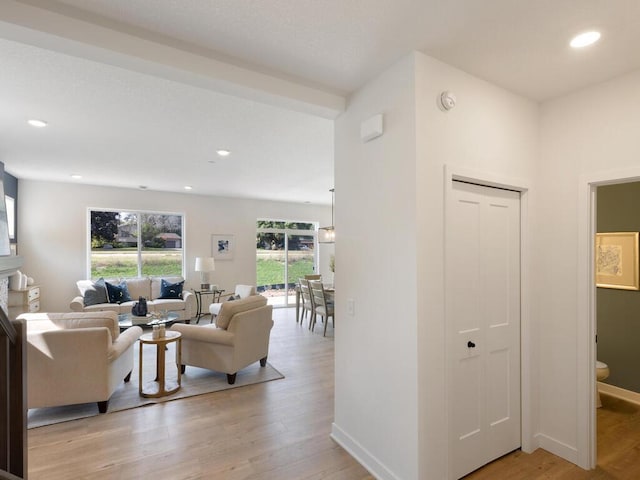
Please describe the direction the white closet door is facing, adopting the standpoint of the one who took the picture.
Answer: facing the viewer and to the right of the viewer

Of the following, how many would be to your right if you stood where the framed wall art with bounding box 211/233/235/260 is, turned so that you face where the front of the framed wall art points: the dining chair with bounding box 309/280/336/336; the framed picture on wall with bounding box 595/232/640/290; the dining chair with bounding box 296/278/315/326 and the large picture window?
1

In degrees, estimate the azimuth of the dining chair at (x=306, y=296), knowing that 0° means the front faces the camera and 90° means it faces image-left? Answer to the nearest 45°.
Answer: approximately 225°

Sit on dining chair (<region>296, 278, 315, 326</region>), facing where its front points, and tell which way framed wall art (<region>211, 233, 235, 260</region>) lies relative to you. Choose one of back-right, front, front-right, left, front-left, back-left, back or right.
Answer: left

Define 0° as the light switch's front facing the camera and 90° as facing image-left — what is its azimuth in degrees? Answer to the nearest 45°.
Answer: approximately 45°

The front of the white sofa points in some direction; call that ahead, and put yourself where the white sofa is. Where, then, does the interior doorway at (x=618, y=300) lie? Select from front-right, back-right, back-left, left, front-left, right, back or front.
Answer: front-left

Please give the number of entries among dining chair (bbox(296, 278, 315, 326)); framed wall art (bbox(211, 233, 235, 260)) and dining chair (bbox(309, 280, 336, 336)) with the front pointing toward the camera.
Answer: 1

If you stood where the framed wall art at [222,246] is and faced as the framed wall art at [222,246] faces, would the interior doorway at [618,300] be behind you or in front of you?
in front

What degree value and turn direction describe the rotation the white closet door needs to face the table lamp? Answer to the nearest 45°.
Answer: approximately 180°

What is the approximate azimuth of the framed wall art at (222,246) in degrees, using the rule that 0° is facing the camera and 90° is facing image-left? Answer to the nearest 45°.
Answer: approximately 0°

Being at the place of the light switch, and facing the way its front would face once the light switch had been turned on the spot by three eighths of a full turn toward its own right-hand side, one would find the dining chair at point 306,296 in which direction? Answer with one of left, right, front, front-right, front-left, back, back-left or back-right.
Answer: front

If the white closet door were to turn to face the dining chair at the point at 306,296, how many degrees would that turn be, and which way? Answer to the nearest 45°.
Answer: approximately 180°

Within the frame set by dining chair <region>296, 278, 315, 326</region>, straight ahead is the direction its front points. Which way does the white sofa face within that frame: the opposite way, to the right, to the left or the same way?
to the right

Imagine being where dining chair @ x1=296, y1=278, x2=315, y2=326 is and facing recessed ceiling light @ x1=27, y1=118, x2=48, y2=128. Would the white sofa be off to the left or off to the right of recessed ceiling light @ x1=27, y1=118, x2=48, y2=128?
right

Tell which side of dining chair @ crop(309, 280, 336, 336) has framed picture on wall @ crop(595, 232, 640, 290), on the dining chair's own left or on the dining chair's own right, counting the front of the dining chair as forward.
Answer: on the dining chair's own right

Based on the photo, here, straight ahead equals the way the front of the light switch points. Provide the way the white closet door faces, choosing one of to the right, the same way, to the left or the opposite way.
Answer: to the left

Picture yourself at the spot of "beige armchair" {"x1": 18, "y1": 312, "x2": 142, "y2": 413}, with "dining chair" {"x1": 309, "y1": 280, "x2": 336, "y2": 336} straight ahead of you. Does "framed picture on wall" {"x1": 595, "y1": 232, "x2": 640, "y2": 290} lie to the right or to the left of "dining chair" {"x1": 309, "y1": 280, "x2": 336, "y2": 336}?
right
